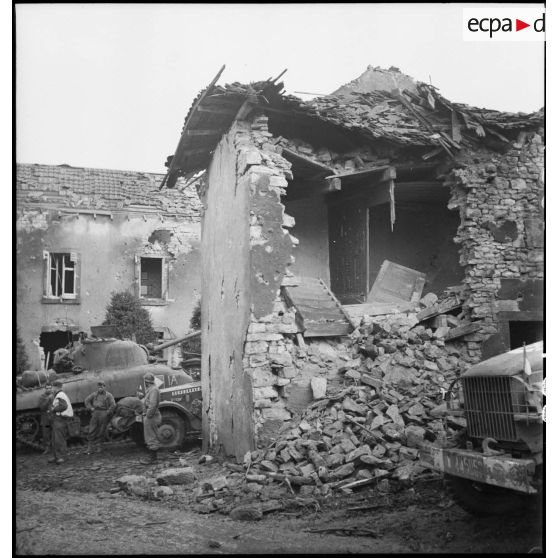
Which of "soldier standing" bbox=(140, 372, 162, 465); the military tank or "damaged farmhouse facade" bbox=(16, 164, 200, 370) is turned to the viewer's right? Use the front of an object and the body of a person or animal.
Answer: the military tank

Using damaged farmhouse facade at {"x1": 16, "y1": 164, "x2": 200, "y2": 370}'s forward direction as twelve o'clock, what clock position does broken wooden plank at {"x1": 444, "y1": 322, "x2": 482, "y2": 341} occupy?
The broken wooden plank is roughly at 11 o'clock from the damaged farmhouse facade.

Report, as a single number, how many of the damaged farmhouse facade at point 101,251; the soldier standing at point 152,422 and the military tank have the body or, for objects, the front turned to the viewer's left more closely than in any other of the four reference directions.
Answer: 1

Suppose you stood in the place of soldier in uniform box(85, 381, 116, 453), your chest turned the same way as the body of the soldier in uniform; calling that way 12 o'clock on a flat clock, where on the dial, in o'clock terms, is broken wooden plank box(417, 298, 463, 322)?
The broken wooden plank is roughly at 10 o'clock from the soldier in uniform.

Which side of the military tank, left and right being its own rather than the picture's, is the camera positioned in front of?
right

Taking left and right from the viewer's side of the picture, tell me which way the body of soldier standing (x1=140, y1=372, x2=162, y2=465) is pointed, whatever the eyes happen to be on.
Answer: facing to the left of the viewer

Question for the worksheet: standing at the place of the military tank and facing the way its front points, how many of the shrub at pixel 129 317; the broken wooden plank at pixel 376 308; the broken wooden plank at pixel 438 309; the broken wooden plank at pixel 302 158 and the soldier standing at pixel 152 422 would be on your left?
1

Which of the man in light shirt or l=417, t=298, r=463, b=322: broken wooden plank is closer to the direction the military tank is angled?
the broken wooden plank

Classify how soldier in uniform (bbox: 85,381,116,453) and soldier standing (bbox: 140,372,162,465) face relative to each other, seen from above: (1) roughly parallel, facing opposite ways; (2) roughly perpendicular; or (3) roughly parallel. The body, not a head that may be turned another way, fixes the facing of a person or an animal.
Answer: roughly perpendicular

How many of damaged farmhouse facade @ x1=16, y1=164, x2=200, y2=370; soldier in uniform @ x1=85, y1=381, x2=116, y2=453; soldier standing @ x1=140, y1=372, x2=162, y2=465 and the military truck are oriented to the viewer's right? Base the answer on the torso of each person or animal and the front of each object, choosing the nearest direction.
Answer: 0

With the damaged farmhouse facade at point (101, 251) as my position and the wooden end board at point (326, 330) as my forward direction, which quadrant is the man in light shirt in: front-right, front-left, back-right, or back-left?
front-right

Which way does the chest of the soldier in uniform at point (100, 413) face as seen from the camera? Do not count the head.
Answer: toward the camera

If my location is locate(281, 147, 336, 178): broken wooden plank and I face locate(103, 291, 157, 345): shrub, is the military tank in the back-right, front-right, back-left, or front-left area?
front-left

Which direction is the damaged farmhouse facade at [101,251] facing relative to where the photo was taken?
toward the camera

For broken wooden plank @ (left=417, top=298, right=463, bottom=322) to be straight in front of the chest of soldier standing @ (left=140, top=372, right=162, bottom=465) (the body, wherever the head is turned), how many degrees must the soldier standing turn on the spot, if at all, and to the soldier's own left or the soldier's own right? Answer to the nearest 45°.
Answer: approximately 180°
